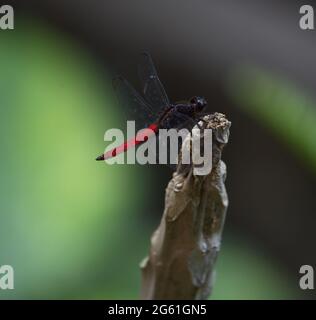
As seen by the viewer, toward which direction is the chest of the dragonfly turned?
to the viewer's right
